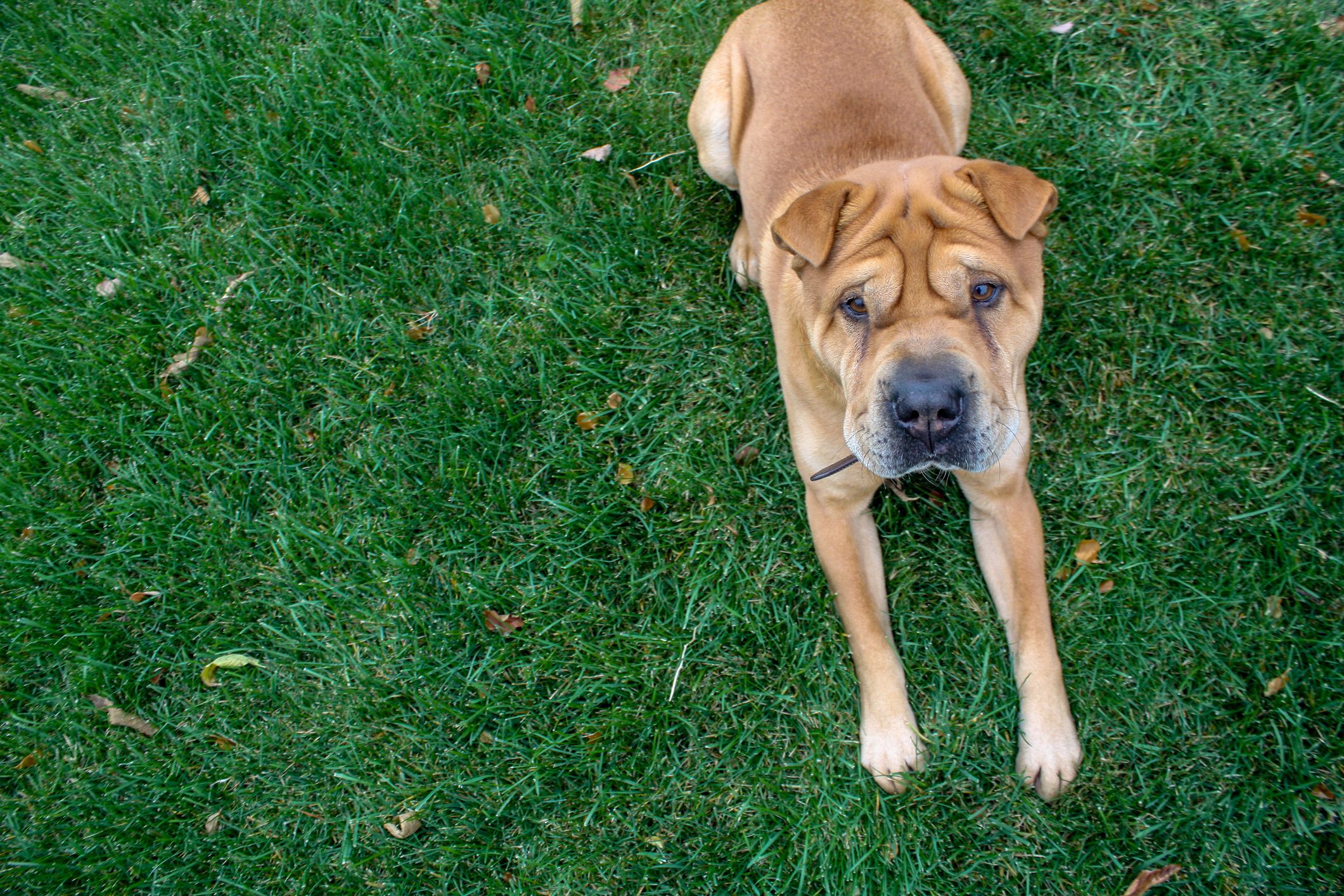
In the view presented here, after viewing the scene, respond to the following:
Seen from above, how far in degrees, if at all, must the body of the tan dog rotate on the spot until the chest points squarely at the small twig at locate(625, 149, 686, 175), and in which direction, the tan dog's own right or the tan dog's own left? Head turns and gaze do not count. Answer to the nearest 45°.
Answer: approximately 135° to the tan dog's own right

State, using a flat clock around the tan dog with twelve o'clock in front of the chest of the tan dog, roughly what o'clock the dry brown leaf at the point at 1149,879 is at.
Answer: The dry brown leaf is roughly at 11 o'clock from the tan dog.

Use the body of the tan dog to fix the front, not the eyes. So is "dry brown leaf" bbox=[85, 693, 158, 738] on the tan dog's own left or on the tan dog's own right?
on the tan dog's own right

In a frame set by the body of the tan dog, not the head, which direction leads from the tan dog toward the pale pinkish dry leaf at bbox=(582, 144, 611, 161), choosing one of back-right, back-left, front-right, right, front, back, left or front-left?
back-right

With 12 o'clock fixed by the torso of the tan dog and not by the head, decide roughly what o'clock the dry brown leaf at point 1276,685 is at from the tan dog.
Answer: The dry brown leaf is roughly at 10 o'clock from the tan dog.

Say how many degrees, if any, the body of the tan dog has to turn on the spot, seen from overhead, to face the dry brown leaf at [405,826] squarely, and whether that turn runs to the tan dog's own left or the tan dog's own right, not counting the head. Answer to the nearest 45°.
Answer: approximately 45° to the tan dog's own right

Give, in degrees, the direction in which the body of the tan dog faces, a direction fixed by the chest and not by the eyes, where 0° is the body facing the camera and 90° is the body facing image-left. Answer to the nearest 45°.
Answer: approximately 0°

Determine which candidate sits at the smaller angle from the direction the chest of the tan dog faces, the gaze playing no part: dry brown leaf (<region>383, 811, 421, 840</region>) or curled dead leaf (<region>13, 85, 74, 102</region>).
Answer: the dry brown leaf

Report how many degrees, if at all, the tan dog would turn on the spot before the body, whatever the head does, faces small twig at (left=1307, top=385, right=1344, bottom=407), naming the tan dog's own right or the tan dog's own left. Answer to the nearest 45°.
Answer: approximately 90° to the tan dog's own left
